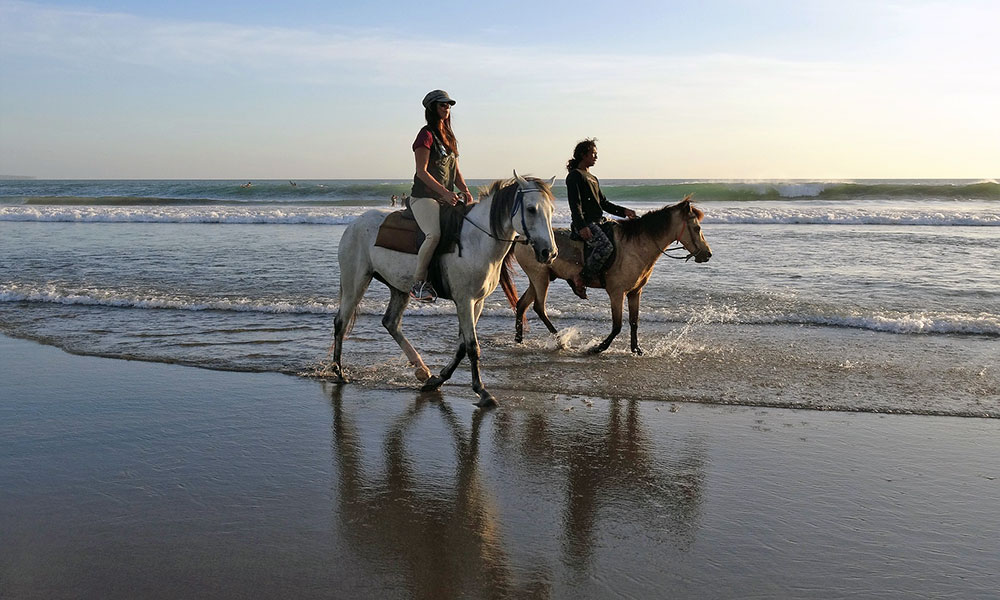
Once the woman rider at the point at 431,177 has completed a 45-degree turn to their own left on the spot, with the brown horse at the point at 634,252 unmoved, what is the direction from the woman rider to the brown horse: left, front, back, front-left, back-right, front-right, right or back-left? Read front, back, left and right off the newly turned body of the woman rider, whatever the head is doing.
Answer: front-left

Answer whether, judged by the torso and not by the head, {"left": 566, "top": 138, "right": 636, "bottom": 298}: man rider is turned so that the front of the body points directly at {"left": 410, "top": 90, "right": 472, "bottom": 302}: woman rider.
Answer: no

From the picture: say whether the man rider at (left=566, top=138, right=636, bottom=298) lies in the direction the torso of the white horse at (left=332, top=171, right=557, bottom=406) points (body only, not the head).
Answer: no

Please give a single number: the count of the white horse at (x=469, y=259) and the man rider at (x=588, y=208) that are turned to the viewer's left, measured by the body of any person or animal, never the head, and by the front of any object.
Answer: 0

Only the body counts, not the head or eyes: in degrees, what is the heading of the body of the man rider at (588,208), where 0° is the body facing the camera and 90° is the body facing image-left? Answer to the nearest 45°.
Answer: approximately 270°

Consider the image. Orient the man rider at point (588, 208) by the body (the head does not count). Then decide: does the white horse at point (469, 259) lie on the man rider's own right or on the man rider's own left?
on the man rider's own right

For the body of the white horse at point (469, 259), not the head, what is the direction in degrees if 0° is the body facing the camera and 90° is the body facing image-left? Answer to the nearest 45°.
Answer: approximately 315°

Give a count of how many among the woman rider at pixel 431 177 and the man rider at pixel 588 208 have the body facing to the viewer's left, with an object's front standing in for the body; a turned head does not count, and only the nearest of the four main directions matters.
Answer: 0

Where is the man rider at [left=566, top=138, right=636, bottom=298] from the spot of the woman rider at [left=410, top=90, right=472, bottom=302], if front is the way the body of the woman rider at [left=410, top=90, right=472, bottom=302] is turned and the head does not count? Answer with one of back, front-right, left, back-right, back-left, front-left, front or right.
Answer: left
